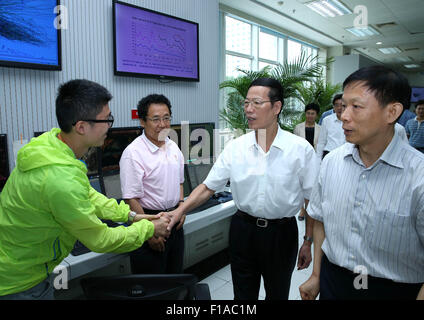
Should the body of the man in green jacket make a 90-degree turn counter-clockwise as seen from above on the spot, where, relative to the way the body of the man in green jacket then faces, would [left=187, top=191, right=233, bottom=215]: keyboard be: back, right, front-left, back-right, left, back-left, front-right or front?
front-right

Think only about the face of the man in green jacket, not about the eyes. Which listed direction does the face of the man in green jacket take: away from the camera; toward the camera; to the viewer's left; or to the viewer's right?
to the viewer's right

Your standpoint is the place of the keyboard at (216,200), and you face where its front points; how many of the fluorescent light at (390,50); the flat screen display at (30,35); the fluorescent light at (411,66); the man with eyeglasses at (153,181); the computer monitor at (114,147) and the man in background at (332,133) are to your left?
3

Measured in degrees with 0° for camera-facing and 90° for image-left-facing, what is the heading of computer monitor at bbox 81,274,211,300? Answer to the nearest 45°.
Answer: approximately 180°

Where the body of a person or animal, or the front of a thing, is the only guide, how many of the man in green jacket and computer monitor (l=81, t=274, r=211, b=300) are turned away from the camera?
1

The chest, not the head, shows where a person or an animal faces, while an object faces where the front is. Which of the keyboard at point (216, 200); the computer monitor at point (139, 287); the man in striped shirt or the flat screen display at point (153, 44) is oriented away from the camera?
the computer monitor

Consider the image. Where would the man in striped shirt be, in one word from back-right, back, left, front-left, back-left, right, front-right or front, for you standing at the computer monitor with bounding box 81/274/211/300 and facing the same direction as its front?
right

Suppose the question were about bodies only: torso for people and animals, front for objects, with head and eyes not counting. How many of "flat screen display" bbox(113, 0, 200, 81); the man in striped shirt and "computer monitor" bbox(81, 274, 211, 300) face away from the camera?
1

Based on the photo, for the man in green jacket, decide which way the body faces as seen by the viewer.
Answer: to the viewer's right

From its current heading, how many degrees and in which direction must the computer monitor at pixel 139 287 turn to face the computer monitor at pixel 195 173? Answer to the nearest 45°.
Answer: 0° — it already faces it

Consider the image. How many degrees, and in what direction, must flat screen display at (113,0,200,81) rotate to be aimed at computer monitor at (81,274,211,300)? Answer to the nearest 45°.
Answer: approximately 45° to its right

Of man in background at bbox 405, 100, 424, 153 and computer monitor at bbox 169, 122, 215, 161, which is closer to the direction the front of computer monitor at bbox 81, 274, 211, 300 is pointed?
the computer monitor

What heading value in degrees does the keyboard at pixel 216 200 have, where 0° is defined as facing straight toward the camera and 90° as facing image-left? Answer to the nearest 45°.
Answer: approximately 315°
